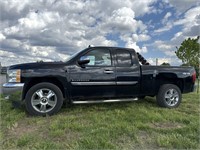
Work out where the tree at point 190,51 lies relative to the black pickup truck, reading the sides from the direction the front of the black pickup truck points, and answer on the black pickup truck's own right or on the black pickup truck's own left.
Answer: on the black pickup truck's own right

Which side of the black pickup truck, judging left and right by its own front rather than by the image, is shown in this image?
left
